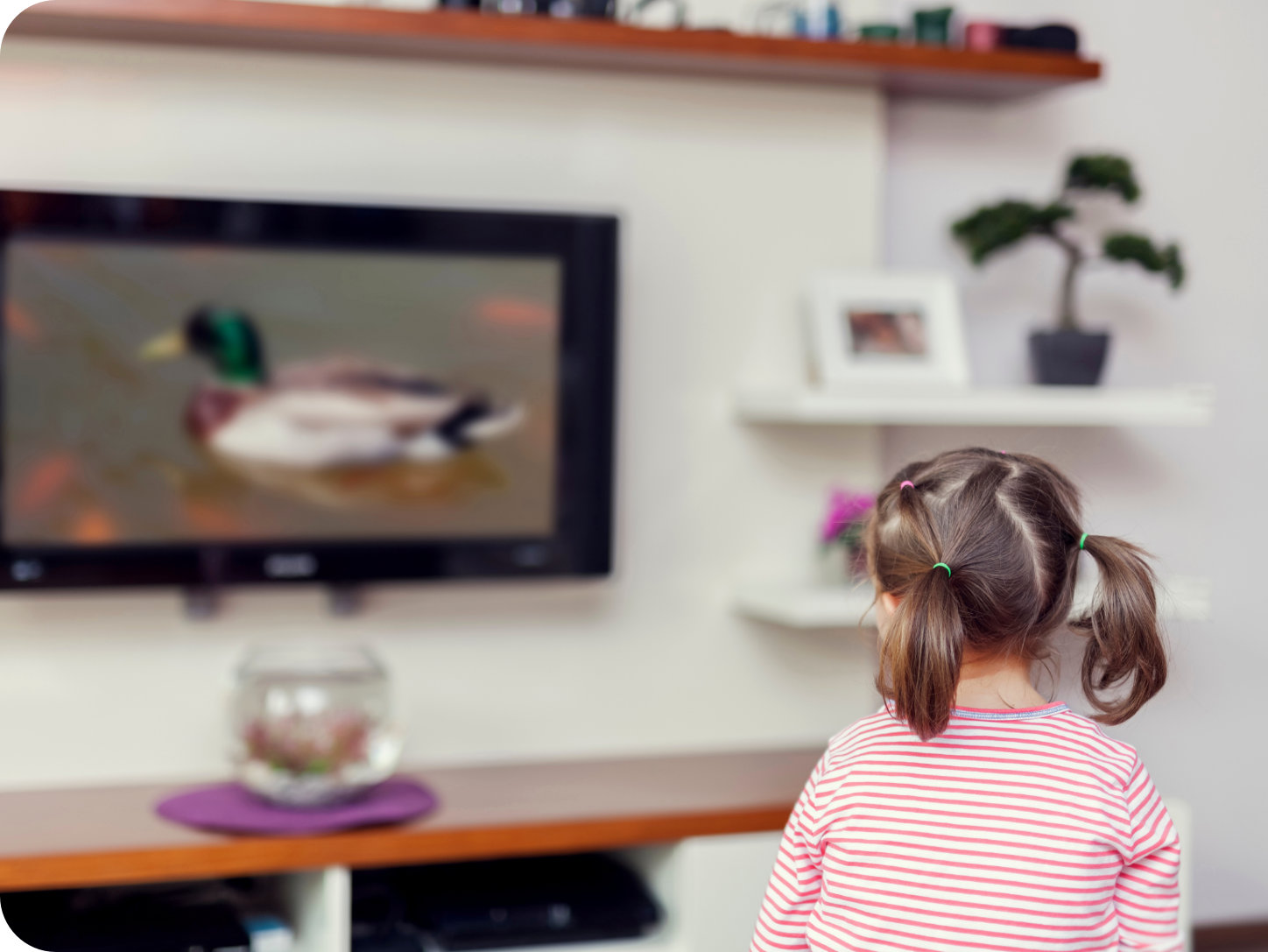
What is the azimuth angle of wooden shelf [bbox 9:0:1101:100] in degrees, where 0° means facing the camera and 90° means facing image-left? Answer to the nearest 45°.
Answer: approximately 0°

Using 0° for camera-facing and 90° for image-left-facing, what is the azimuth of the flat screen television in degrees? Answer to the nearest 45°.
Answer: approximately 0°

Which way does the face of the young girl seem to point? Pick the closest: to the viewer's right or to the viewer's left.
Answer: to the viewer's left

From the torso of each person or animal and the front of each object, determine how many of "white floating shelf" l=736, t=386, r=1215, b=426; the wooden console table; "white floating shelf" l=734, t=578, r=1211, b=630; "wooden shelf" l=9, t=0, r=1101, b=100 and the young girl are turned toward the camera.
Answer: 4

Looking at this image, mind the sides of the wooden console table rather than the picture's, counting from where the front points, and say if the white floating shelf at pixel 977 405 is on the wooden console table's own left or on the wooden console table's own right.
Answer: on the wooden console table's own left

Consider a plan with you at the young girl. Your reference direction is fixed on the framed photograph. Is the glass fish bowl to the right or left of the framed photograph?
left

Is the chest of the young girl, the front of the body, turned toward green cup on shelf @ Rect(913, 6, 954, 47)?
yes
